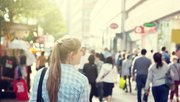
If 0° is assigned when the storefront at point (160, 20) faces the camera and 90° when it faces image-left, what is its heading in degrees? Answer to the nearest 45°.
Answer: approximately 45°

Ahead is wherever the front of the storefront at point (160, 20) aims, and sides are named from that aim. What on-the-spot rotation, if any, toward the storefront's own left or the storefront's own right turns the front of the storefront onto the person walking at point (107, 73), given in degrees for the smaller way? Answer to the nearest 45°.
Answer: approximately 45° to the storefront's own left

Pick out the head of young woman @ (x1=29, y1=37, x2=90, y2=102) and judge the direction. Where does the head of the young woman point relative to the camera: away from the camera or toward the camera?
away from the camera

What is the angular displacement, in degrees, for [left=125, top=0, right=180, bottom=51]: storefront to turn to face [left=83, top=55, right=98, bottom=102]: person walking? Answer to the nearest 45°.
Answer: approximately 45° to its left

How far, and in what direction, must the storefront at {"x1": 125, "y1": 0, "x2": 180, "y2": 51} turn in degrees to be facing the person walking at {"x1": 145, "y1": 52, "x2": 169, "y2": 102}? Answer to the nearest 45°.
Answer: approximately 45° to its left
